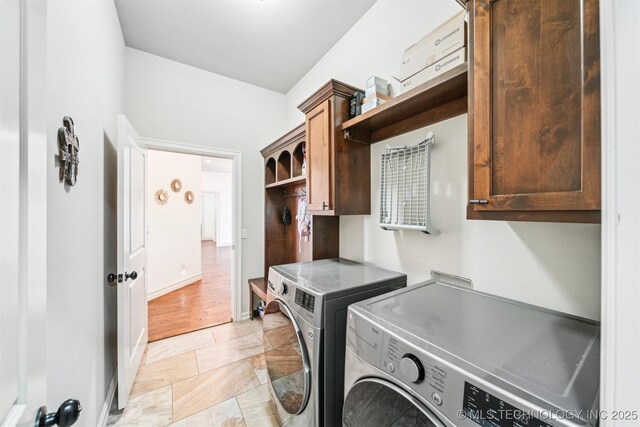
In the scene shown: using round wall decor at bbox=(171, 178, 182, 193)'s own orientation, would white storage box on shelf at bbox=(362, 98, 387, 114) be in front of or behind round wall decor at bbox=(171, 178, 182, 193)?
in front

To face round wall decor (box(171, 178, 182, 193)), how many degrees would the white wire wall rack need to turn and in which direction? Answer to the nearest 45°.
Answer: approximately 45° to its right

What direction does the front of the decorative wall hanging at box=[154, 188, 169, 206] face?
toward the camera

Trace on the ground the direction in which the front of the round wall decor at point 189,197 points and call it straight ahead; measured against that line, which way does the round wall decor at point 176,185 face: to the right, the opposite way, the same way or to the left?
the same way

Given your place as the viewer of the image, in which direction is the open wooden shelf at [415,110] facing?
facing the viewer and to the left of the viewer

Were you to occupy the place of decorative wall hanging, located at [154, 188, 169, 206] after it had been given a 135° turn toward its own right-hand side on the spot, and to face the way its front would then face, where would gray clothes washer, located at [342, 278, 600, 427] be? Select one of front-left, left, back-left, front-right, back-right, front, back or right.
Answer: back-left

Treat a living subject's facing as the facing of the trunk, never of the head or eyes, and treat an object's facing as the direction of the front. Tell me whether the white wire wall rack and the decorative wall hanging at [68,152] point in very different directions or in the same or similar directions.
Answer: very different directions

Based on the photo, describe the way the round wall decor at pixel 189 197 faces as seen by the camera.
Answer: facing the viewer

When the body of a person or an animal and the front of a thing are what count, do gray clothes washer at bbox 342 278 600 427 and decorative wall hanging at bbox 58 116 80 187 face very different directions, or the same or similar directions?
very different directions

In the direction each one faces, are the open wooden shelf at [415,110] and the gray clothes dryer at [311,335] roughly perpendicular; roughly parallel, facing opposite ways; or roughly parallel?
roughly parallel

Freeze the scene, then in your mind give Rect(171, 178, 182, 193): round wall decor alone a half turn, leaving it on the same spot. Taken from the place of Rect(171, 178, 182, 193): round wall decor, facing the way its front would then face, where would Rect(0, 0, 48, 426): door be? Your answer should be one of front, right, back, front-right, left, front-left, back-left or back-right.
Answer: back

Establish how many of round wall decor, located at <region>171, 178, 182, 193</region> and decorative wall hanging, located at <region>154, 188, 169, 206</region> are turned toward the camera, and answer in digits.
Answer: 2

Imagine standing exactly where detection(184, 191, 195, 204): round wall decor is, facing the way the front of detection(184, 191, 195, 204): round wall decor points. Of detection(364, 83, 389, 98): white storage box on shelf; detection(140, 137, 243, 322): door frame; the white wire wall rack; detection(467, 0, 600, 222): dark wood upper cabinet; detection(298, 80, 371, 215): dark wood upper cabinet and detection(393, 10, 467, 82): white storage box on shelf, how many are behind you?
0
